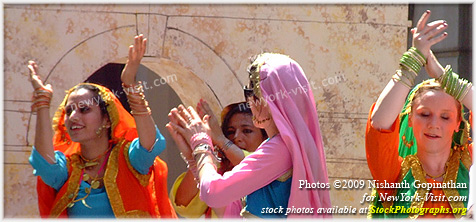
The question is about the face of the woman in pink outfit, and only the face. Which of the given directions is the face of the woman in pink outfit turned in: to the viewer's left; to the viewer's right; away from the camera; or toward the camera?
to the viewer's left

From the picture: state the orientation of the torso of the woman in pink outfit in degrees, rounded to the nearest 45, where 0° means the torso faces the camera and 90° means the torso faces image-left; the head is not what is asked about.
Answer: approximately 90°
